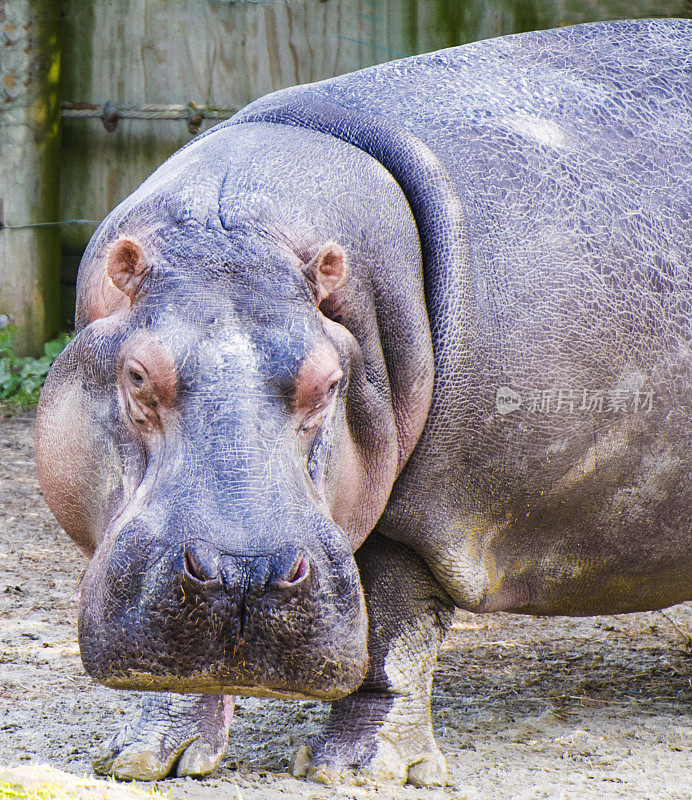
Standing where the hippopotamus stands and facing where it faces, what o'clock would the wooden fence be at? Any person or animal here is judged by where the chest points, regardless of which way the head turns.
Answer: The wooden fence is roughly at 4 o'clock from the hippopotamus.

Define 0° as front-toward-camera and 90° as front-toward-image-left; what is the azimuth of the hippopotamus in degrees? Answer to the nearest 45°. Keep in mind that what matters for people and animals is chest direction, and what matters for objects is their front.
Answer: approximately 45°

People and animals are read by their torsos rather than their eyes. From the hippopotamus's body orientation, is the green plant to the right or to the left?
on its right
